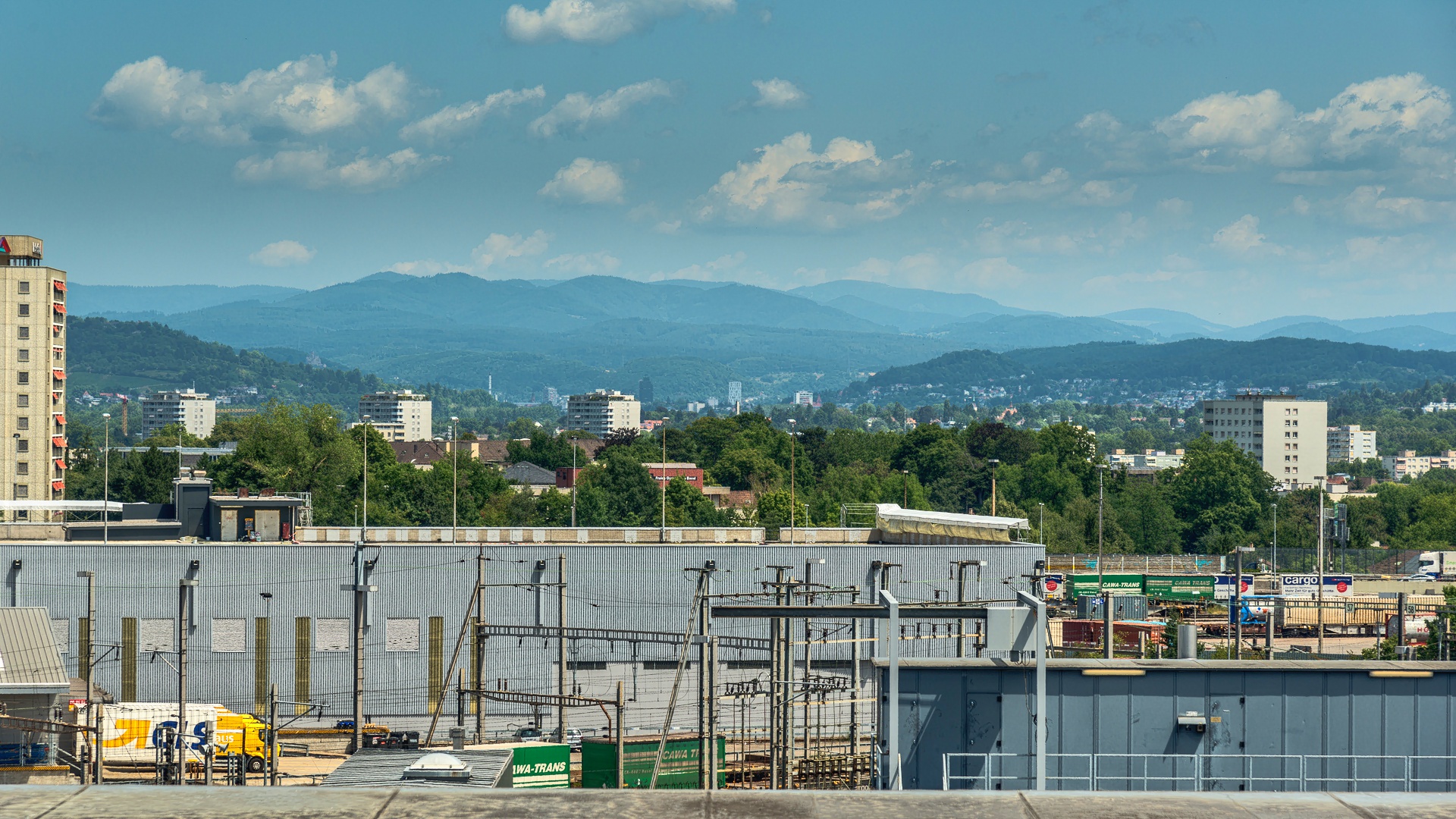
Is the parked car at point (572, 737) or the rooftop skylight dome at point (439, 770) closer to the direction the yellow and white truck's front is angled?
the parked car

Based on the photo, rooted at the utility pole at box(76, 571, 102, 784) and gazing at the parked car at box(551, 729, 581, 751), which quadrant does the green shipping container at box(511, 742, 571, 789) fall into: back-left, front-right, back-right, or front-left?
front-right

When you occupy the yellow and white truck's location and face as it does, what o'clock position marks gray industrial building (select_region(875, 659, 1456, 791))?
The gray industrial building is roughly at 2 o'clock from the yellow and white truck.

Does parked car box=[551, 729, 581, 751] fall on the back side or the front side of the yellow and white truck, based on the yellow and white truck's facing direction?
on the front side

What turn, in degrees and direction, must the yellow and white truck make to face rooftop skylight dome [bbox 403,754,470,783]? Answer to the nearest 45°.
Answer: approximately 90° to its right

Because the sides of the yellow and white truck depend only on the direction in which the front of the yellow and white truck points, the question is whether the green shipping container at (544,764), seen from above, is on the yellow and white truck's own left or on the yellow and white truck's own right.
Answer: on the yellow and white truck's own right

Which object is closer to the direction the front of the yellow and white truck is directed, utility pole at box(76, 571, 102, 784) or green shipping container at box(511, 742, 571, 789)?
the green shipping container

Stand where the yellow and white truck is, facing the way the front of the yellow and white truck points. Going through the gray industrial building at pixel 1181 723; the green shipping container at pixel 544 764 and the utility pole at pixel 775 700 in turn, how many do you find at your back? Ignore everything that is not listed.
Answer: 0

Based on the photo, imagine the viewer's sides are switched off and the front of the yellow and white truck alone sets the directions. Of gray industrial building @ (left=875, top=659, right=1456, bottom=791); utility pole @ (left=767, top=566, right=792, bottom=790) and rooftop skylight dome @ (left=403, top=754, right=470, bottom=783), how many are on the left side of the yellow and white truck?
0

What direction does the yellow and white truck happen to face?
to the viewer's right

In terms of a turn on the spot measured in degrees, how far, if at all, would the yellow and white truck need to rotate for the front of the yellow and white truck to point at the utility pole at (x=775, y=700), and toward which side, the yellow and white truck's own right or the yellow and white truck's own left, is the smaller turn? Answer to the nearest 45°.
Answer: approximately 45° to the yellow and white truck's own right
